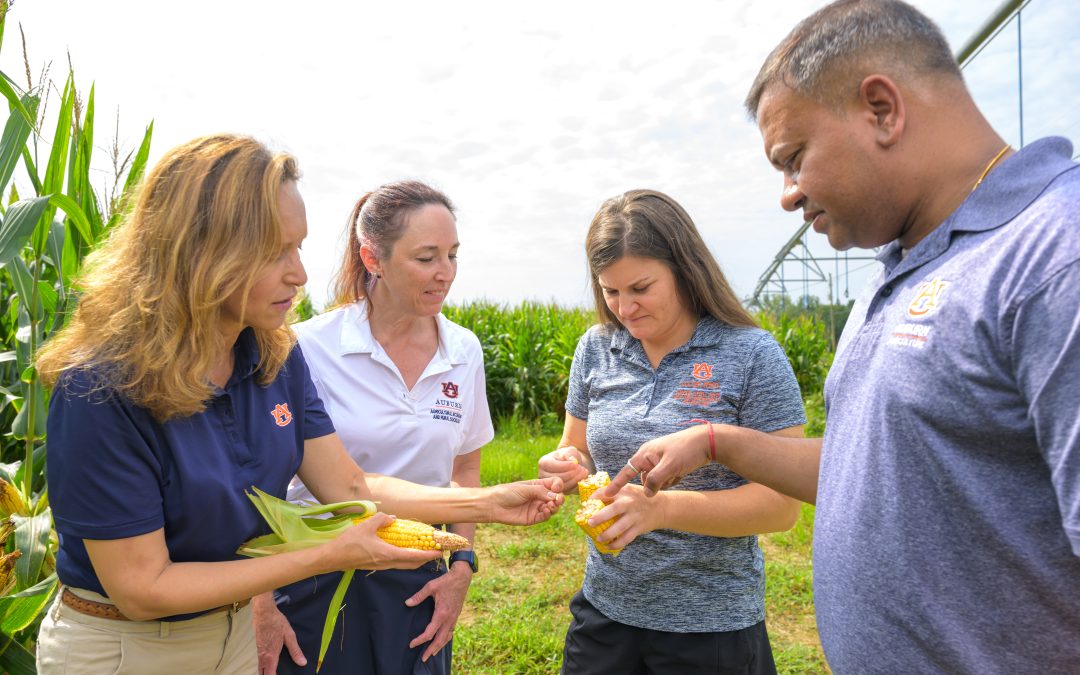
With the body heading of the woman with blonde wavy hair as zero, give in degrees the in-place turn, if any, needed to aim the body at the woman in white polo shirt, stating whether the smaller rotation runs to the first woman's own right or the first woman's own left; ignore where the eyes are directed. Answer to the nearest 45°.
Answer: approximately 90° to the first woman's own left

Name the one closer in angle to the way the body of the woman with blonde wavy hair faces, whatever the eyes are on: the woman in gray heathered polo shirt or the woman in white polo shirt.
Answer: the woman in gray heathered polo shirt

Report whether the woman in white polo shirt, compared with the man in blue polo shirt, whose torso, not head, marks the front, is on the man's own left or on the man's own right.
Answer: on the man's own right

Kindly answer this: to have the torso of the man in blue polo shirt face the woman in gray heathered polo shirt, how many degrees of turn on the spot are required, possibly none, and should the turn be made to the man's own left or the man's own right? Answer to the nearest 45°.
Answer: approximately 90° to the man's own right

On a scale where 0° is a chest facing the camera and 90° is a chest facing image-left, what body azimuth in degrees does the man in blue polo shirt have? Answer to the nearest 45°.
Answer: approximately 45°

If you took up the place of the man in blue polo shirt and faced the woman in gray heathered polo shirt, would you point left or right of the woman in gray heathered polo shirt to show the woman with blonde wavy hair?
left
